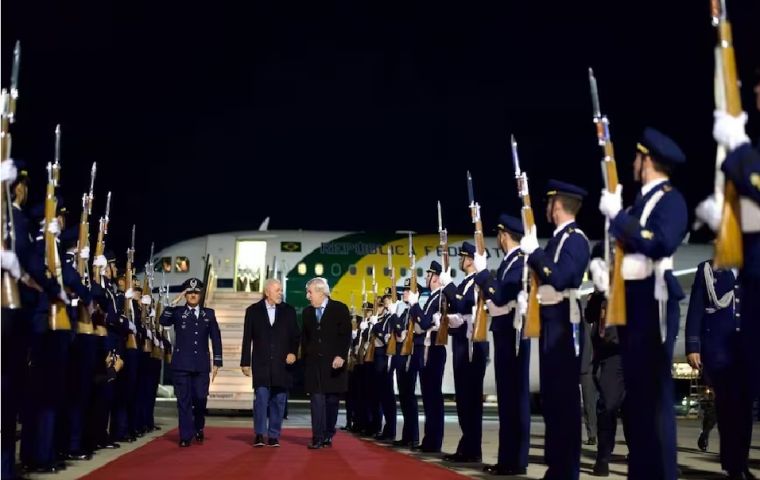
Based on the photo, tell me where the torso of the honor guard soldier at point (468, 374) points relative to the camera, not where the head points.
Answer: to the viewer's left

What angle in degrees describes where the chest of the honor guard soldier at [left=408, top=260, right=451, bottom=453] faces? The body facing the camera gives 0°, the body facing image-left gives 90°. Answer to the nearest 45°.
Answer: approximately 90°

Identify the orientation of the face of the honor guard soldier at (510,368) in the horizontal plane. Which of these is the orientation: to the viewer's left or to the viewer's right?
to the viewer's left

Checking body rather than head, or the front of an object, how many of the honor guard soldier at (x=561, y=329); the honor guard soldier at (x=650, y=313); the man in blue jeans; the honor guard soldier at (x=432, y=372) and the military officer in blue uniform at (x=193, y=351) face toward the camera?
2

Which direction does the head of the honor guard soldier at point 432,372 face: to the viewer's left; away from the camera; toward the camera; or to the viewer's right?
to the viewer's left

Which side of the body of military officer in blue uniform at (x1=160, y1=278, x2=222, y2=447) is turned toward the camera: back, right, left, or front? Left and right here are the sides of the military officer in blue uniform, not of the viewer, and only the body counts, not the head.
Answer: front

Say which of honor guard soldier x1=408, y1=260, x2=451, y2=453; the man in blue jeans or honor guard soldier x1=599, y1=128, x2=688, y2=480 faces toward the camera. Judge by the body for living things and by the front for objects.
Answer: the man in blue jeans

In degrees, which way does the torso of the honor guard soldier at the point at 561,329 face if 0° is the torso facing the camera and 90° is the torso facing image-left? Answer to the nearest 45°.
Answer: approximately 90°

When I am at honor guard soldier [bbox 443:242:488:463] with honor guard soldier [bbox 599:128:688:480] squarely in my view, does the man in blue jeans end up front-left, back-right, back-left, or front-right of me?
back-right

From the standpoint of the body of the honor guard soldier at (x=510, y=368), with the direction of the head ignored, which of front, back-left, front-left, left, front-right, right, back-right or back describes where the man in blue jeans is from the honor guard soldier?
front-right

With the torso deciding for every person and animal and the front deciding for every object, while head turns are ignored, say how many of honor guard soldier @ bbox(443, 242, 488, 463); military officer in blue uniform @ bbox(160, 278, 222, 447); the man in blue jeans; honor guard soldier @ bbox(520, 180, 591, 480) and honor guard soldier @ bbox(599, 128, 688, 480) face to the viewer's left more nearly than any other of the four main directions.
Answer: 3

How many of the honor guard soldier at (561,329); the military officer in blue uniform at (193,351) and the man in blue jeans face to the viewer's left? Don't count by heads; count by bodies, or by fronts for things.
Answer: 1

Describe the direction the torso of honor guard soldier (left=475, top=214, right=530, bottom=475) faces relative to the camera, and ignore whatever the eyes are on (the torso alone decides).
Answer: to the viewer's left

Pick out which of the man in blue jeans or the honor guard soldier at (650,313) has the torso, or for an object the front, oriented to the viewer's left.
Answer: the honor guard soldier
